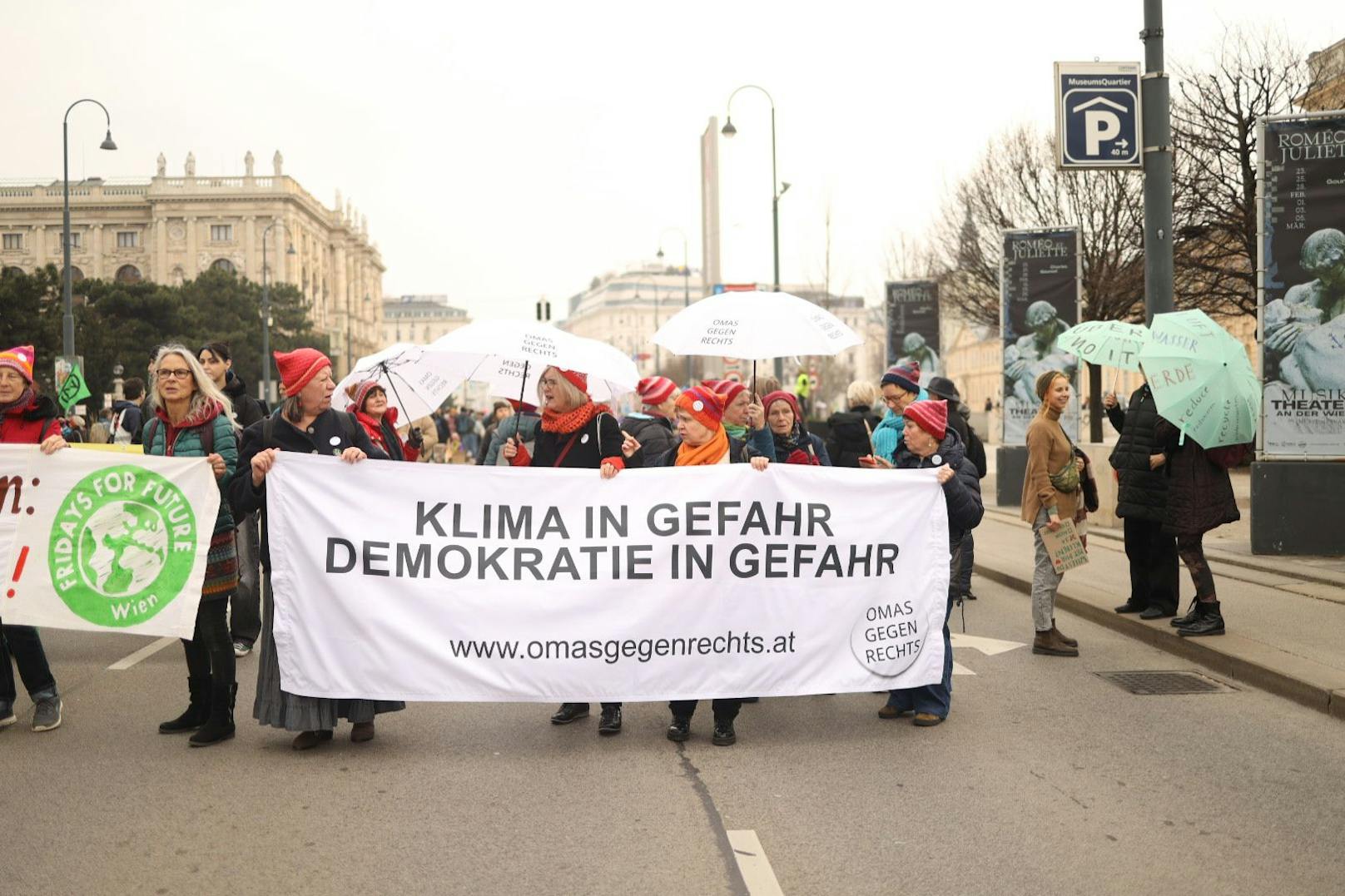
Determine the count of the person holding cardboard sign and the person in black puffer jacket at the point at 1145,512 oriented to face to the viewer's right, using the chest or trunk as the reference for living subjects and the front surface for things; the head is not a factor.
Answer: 1

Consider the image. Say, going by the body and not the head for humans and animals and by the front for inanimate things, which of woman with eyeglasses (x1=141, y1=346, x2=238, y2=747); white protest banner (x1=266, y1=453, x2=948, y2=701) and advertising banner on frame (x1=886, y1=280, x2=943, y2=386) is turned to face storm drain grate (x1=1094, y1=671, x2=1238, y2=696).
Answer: the advertising banner on frame

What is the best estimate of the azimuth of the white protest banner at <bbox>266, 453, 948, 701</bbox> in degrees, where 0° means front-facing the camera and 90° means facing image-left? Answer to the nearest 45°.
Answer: approximately 0°

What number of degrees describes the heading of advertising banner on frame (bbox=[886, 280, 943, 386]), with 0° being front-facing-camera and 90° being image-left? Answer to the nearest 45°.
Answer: approximately 0°
